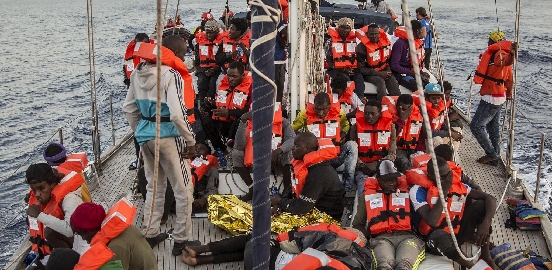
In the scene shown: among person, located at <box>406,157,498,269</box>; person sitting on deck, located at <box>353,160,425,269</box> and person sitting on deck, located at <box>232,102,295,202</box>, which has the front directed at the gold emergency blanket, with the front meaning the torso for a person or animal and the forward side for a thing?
person sitting on deck, located at <box>232,102,295,202</box>

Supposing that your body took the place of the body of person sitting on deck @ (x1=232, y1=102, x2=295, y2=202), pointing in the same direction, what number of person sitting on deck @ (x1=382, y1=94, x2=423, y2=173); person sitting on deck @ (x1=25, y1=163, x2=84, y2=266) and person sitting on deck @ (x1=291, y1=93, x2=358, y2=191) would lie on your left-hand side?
2

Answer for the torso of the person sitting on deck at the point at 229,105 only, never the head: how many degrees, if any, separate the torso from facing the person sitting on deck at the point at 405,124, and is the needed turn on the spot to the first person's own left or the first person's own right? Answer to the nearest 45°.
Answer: approximately 90° to the first person's own left

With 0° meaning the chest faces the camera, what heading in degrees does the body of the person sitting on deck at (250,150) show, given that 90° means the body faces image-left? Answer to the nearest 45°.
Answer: approximately 0°

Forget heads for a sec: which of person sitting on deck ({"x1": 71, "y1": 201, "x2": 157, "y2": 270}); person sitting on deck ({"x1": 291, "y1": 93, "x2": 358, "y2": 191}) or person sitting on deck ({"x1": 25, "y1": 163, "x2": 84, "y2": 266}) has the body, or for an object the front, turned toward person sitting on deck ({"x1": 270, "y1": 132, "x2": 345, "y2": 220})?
person sitting on deck ({"x1": 291, "y1": 93, "x2": 358, "y2": 191})

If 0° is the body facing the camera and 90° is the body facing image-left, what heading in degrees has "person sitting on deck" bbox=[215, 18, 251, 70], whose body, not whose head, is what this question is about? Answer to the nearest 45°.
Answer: approximately 45°
